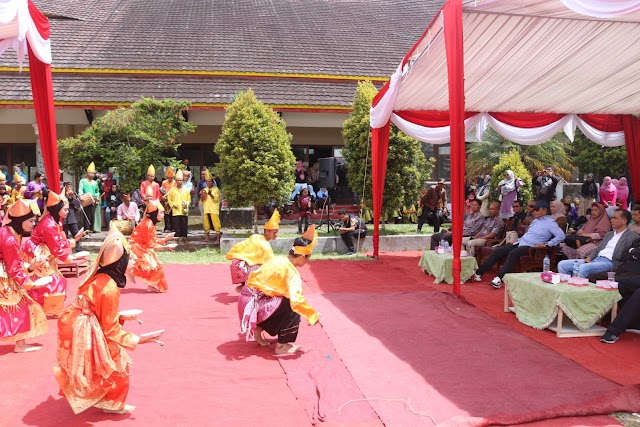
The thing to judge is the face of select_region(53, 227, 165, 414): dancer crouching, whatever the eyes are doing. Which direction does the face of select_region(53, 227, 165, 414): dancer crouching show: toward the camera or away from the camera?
away from the camera

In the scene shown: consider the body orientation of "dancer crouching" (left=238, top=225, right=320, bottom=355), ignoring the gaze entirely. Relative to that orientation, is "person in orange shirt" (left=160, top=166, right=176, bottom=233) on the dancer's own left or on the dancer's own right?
on the dancer's own left

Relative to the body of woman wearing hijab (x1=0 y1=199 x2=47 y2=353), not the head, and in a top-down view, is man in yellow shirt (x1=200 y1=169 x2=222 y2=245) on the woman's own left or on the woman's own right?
on the woman's own left

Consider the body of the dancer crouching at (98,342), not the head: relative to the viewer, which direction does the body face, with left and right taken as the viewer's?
facing to the right of the viewer

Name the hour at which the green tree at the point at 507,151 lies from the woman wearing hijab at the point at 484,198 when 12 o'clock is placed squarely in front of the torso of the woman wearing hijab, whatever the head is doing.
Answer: The green tree is roughly at 5 o'clock from the woman wearing hijab.

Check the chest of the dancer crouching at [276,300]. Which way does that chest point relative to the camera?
to the viewer's right

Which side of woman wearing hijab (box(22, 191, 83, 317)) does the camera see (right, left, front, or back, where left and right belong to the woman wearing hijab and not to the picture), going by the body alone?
right

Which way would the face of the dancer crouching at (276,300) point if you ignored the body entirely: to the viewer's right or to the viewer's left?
to the viewer's right

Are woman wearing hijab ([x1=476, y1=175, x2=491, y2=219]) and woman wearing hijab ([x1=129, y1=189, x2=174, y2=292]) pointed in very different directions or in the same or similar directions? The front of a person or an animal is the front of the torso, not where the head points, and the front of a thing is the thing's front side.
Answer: very different directions

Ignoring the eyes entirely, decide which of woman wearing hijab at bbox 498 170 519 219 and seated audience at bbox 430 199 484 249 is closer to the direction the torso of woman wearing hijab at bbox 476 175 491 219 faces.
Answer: the seated audience

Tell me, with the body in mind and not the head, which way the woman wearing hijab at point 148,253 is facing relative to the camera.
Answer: to the viewer's right
